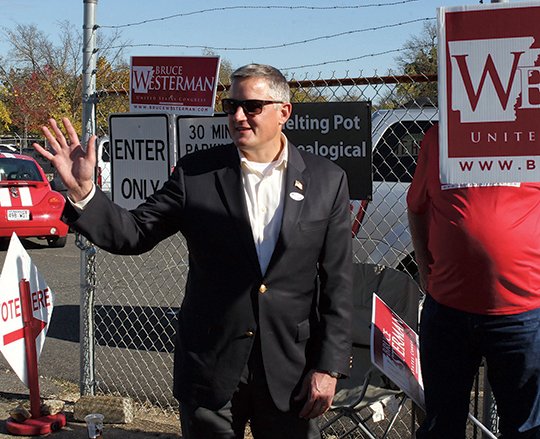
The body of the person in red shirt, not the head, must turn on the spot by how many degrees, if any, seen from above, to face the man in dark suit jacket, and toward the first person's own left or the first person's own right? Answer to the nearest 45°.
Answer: approximately 90° to the first person's own right

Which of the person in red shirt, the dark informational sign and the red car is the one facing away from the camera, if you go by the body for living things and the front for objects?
the red car

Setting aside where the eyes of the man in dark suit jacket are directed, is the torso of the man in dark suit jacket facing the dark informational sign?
no

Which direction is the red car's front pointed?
away from the camera

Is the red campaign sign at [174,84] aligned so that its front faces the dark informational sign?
no

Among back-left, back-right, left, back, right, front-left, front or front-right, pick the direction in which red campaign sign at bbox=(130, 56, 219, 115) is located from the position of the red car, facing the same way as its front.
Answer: back

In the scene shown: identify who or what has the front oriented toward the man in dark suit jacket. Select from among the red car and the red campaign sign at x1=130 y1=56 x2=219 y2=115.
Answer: the red campaign sign

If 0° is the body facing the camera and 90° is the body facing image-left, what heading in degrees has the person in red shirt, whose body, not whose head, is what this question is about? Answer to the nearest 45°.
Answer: approximately 0°

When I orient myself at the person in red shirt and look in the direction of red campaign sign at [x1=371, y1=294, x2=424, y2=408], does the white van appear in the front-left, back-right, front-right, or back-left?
front-right

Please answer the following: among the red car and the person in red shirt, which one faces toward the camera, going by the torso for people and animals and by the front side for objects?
the person in red shirt

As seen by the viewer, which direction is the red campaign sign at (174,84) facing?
toward the camera

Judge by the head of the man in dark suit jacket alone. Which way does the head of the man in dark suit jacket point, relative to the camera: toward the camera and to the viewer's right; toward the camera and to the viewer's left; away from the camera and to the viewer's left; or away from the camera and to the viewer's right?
toward the camera and to the viewer's left

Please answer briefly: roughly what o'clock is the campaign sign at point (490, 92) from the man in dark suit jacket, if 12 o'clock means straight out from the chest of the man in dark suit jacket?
The campaign sign is roughly at 9 o'clock from the man in dark suit jacket.

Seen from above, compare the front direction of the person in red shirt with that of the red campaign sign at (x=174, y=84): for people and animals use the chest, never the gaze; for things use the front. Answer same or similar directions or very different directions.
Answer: same or similar directions

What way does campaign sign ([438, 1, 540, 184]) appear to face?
toward the camera
